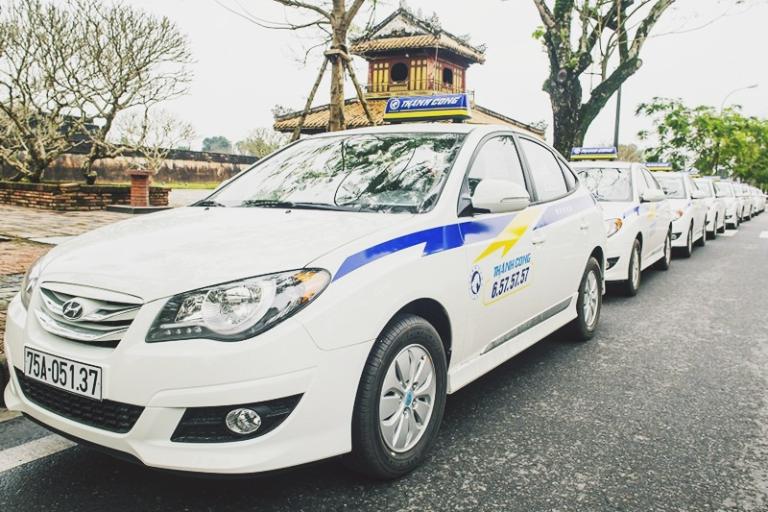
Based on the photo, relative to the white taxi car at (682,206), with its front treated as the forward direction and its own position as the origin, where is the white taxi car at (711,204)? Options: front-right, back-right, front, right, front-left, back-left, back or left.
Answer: back

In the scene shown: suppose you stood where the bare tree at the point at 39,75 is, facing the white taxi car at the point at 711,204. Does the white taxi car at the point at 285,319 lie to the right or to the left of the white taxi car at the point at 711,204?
right

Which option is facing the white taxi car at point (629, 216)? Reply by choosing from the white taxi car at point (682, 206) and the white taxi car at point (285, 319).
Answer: the white taxi car at point (682, 206)

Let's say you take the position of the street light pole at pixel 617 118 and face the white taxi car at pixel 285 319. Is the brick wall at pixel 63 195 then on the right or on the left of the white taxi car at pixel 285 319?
right

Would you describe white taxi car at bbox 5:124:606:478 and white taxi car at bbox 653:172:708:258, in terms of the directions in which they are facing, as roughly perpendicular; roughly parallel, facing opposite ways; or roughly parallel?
roughly parallel

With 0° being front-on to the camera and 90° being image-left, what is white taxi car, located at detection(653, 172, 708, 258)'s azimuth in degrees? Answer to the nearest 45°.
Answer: approximately 0°

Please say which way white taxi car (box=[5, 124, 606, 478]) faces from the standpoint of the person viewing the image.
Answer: facing the viewer and to the left of the viewer

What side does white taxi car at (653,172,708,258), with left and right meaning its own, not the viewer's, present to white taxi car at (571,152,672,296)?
front

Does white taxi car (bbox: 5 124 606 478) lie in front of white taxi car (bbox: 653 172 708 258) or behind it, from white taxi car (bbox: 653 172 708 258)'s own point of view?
in front

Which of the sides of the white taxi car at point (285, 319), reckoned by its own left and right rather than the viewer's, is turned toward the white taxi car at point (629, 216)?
back

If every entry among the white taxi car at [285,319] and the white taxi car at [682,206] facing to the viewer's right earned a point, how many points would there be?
0

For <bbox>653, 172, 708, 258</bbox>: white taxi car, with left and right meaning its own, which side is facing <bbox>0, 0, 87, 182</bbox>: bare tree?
right
